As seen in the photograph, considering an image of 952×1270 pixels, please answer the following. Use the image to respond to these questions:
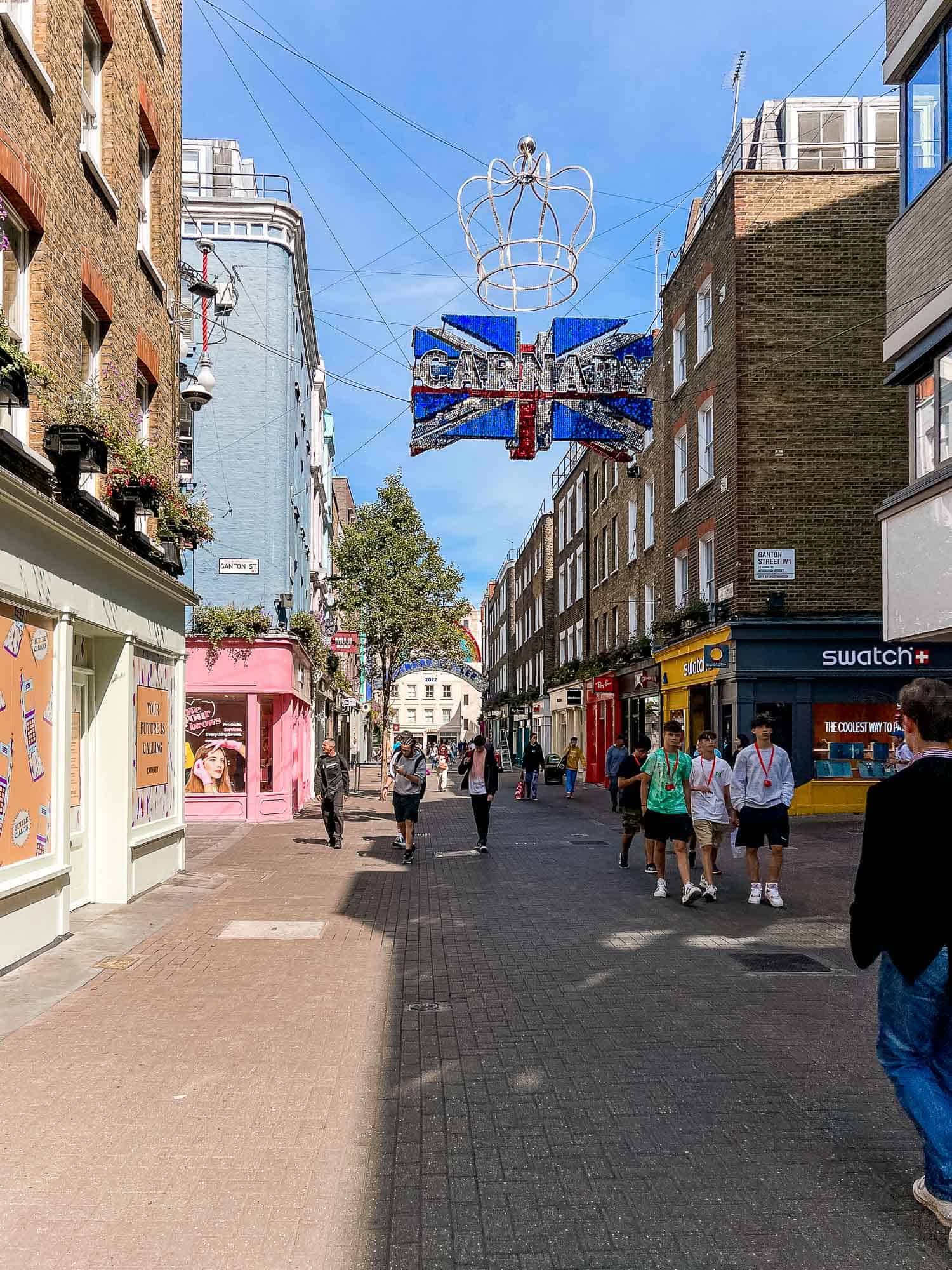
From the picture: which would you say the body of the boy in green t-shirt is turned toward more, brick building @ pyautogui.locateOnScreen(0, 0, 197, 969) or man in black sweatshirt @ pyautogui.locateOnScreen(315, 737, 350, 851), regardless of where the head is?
the brick building

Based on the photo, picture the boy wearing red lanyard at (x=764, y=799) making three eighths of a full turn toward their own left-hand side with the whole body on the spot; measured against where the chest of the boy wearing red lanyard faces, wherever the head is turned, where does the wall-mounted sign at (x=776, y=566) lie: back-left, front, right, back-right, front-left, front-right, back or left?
front-left

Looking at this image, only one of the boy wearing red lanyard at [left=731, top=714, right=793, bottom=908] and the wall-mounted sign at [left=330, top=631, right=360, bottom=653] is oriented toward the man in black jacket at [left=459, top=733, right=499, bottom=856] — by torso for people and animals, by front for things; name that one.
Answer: the wall-mounted sign

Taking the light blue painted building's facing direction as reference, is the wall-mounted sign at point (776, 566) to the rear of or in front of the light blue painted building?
in front

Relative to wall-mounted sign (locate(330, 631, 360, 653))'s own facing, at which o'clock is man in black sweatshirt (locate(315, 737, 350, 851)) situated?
The man in black sweatshirt is roughly at 12 o'clock from the wall-mounted sign.

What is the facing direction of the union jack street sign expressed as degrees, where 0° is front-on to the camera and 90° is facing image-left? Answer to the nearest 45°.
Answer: approximately 0°

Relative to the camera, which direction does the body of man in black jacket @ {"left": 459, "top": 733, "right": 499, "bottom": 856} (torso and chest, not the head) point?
toward the camera

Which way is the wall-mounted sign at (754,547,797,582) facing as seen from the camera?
toward the camera

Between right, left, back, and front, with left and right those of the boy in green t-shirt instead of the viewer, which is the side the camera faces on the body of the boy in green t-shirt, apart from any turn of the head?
front
